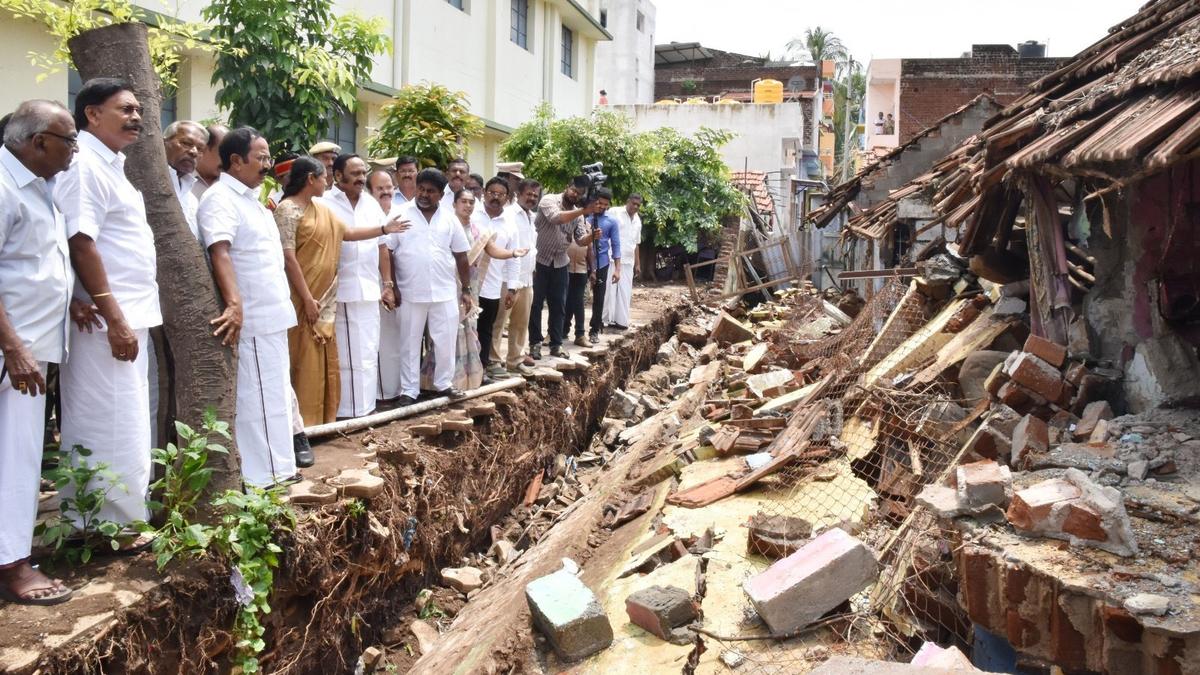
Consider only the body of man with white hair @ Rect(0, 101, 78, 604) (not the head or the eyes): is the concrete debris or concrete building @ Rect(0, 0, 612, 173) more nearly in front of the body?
the concrete debris

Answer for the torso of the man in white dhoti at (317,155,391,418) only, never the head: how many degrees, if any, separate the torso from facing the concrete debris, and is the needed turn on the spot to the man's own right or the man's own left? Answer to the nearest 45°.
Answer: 0° — they already face it

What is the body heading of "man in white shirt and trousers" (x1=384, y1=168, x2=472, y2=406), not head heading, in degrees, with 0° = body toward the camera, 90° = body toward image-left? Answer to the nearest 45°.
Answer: approximately 0°

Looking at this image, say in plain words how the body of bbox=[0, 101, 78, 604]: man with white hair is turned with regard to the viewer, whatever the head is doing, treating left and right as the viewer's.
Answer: facing to the right of the viewer

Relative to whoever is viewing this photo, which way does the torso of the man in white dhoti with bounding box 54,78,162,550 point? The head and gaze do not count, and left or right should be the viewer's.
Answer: facing to the right of the viewer

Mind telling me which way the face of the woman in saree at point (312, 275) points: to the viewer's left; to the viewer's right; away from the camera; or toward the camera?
to the viewer's right

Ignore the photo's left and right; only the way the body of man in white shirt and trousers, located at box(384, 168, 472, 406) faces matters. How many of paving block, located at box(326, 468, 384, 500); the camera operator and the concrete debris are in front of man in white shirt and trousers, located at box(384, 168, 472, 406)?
2

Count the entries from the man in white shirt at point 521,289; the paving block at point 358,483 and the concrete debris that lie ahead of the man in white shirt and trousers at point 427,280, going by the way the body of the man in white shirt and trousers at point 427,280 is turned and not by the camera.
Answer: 2

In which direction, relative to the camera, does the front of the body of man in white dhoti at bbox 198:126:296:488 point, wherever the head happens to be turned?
to the viewer's right

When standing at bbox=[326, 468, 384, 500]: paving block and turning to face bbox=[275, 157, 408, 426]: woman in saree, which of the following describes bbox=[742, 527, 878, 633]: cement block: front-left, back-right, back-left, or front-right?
back-right

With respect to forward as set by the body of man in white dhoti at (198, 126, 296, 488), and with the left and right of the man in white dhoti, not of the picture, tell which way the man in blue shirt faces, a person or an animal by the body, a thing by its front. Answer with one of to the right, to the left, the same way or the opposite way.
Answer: the opposite way

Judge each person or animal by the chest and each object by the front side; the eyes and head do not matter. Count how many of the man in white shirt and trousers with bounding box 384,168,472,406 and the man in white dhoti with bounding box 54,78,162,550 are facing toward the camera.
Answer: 1
